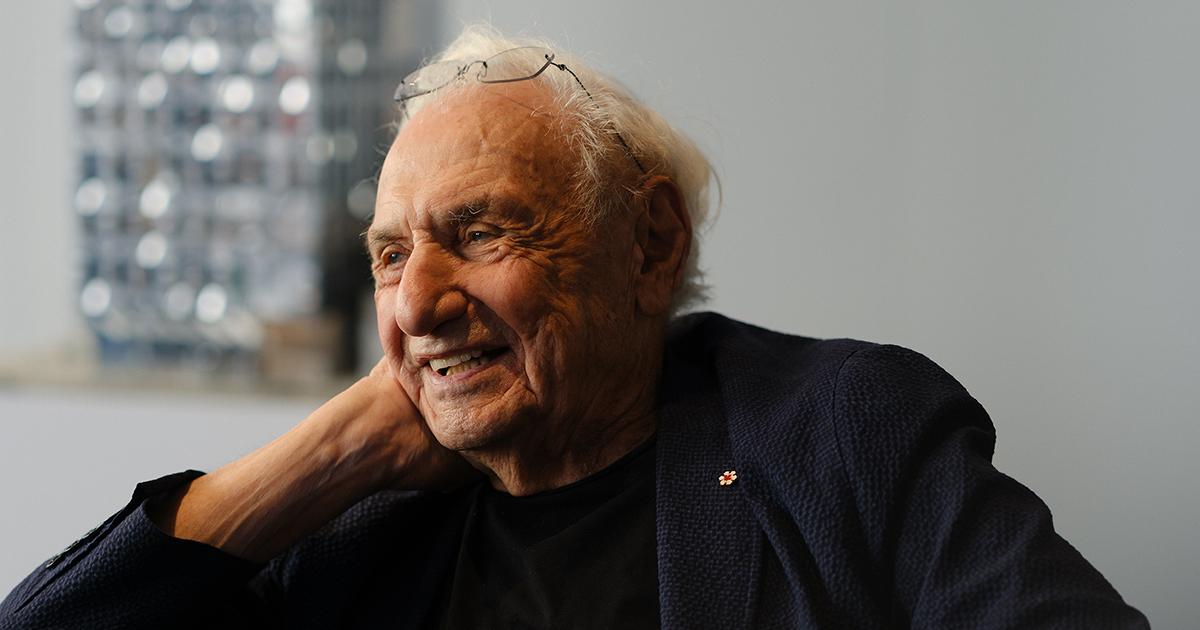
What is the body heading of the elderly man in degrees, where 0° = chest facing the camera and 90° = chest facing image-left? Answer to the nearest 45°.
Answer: approximately 45°
